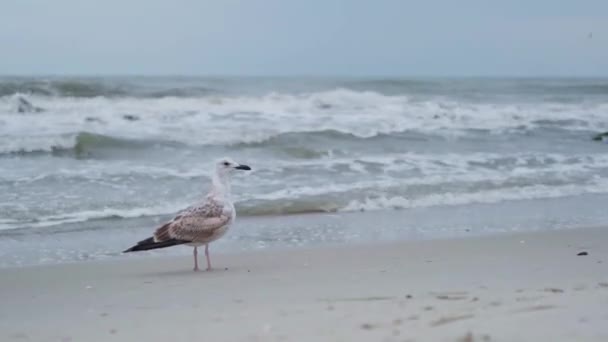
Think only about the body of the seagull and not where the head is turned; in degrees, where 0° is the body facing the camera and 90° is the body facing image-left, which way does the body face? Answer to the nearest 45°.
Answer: approximately 270°

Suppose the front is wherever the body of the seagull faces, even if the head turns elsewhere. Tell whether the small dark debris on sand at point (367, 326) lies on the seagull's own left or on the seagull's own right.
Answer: on the seagull's own right

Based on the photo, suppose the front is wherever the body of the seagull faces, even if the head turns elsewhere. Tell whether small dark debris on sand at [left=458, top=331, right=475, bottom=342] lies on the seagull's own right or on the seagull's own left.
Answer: on the seagull's own right

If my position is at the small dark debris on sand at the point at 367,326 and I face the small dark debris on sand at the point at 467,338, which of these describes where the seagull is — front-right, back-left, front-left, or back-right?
back-left
